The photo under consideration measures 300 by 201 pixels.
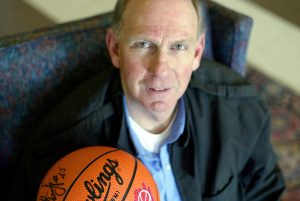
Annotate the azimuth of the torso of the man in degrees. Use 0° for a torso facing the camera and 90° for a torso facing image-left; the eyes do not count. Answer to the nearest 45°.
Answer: approximately 0°

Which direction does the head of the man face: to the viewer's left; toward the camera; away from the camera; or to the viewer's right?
toward the camera
